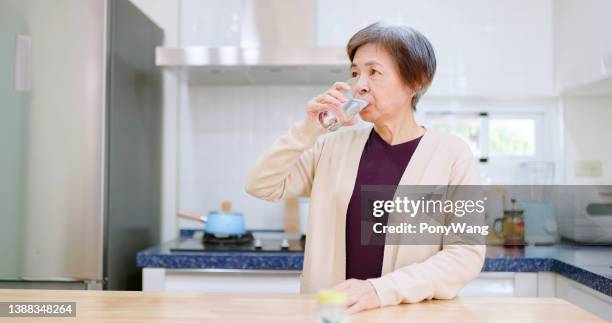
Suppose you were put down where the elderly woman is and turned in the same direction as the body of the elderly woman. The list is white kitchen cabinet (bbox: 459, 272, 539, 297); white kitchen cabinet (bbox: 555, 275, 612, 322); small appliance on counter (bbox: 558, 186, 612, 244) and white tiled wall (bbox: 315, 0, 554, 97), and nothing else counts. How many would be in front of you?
0

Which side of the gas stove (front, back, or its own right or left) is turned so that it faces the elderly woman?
front

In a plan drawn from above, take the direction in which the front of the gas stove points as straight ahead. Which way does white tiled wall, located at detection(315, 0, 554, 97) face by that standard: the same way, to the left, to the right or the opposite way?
the same way

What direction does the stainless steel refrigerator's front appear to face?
toward the camera

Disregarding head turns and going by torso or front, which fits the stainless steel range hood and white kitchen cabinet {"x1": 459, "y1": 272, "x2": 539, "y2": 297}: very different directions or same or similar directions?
same or similar directions

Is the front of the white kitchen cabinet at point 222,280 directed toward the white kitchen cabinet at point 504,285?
no

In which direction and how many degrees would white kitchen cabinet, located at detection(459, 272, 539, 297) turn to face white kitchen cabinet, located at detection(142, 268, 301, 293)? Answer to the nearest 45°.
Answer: approximately 90° to its right

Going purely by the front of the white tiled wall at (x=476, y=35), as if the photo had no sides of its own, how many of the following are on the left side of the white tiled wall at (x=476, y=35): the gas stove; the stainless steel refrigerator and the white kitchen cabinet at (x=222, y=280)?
0

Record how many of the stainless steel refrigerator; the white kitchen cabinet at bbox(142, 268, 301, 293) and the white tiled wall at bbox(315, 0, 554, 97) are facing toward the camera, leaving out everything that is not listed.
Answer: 3

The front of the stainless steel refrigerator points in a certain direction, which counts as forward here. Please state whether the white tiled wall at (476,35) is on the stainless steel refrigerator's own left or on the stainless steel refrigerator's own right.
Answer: on the stainless steel refrigerator's own left

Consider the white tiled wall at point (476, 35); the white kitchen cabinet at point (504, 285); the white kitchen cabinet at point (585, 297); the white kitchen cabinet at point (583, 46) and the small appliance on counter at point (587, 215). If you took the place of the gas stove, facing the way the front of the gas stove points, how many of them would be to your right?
0

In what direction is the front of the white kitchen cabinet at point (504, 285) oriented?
toward the camera

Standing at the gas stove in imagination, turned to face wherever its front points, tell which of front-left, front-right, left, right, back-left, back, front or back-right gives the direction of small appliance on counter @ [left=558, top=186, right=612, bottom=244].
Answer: left

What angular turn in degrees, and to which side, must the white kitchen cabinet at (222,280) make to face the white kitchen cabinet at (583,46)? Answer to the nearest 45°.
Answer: approximately 90° to its left

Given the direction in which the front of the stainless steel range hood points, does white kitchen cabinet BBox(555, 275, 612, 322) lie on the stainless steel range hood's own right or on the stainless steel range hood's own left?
on the stainless steel range hood's own left
